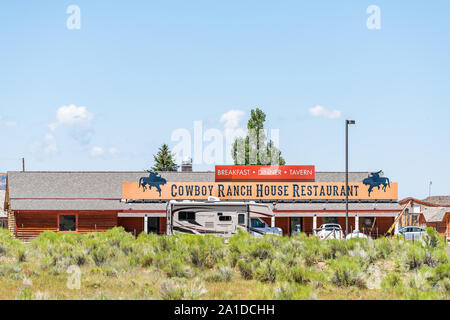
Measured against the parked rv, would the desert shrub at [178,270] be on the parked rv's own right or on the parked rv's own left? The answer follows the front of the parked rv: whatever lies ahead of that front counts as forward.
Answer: on the parked rv's own right

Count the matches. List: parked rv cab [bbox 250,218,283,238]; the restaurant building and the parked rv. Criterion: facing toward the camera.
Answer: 1

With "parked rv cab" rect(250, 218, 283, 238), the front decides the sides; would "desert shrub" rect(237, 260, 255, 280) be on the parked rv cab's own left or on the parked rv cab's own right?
on the parked rv cab's own right

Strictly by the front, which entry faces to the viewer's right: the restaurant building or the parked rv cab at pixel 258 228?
the parked rv cab

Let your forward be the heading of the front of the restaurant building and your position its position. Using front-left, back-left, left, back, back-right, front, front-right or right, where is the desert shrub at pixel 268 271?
front

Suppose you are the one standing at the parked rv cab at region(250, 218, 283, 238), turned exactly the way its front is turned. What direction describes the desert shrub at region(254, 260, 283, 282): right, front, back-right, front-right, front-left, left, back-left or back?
right

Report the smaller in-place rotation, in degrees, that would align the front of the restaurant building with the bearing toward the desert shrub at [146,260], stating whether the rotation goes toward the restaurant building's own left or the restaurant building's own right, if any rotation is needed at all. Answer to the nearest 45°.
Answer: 0° — it already faces it

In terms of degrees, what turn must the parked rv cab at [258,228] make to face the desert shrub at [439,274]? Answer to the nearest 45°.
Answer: approximately 90° to its right

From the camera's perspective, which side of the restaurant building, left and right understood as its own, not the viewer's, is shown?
front

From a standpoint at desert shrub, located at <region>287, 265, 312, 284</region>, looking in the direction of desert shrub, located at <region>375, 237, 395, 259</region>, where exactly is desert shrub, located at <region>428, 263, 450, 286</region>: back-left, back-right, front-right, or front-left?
front-right

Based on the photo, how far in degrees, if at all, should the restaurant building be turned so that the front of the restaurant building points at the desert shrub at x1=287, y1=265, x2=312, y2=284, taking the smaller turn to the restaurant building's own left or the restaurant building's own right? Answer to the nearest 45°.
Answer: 0° — it already faces it

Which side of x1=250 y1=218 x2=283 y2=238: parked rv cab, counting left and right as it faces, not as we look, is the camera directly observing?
right

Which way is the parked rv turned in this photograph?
to the viewer's right

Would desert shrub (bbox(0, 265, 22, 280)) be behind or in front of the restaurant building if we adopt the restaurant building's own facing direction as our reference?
in front
